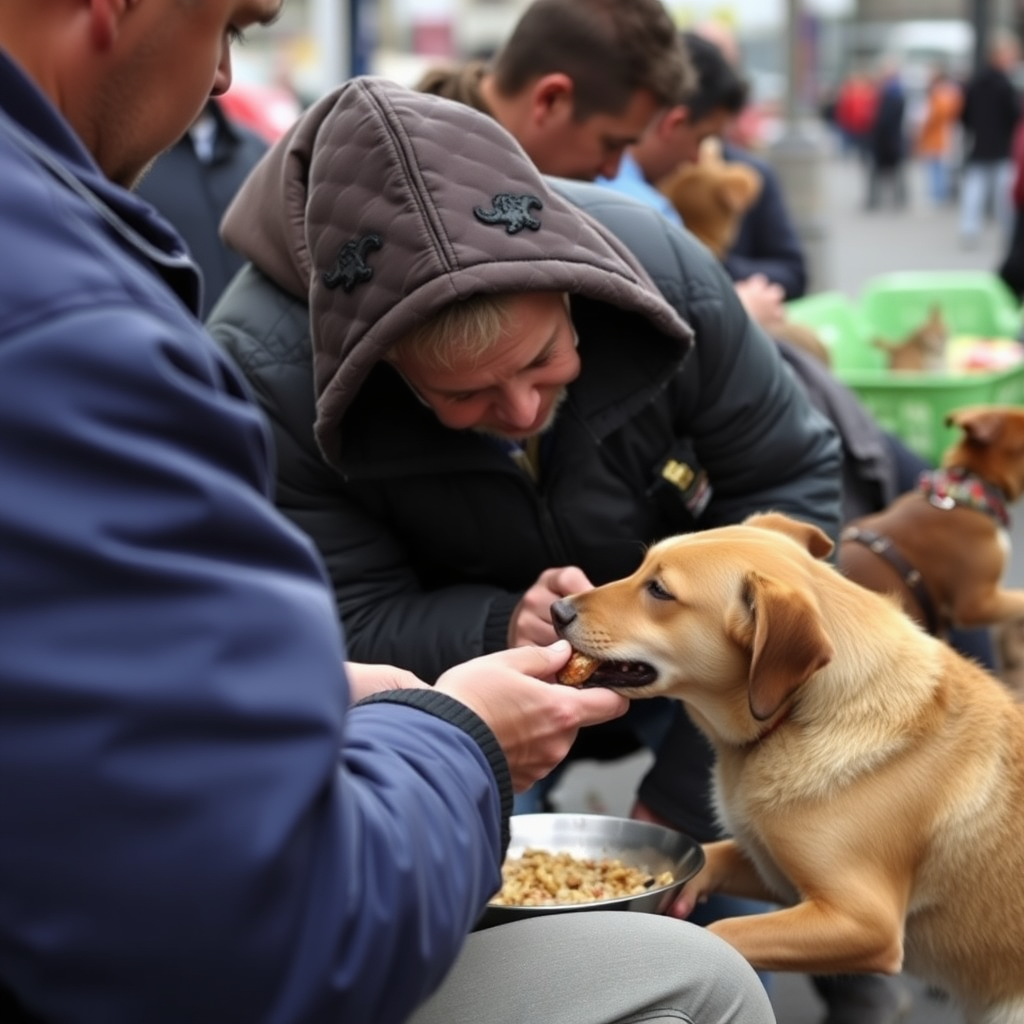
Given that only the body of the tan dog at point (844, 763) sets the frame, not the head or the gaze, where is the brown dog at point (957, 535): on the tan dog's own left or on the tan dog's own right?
on the tan dog's own right

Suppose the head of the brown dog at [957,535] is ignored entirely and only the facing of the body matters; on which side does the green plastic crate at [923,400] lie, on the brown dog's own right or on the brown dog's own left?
on the brown dog's own left

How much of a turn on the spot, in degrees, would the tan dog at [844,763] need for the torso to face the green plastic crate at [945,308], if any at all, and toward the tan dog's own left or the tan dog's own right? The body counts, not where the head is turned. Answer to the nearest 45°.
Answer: approximately 90° to the tan dog's own right

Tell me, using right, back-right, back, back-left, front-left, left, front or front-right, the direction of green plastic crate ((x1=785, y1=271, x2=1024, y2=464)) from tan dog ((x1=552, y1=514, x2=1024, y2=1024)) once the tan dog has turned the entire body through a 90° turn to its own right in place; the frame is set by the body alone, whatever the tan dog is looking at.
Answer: front

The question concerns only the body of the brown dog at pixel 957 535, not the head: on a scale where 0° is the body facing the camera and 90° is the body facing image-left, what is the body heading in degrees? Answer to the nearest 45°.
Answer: approximately 270°

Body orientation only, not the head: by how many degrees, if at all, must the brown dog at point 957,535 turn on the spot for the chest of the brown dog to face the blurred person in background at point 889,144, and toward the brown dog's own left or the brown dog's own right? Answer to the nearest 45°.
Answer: approximately 90° to the brown dog's own left

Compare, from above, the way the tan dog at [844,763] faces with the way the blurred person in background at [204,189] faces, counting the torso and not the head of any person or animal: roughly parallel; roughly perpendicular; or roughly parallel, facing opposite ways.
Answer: roughly perpendicular

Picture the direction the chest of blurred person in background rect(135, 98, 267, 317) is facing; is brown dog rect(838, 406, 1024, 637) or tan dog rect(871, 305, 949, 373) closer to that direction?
the brown dog

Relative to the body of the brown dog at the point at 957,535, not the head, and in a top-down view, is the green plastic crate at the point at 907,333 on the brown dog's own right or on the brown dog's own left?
on the brown dog's own left

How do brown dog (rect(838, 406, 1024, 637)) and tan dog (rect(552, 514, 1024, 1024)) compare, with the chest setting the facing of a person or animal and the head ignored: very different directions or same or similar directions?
very different directions

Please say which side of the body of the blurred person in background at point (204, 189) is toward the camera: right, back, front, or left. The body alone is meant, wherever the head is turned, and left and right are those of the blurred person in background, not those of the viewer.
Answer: front

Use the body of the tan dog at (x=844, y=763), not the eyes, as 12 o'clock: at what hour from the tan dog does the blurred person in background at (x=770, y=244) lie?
The blurred person in background is roughly at 3 o'clock from the tan dog.

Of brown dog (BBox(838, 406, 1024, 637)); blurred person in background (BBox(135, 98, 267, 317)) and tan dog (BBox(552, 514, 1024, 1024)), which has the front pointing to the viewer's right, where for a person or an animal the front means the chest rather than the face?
the brown dog

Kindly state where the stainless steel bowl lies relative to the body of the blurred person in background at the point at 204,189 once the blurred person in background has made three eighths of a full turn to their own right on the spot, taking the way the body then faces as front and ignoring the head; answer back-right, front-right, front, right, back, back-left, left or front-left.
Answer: back-left

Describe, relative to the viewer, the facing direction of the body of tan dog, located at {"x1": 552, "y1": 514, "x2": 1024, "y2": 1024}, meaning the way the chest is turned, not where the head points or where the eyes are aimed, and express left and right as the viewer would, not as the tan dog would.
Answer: facing to the left of the viewer

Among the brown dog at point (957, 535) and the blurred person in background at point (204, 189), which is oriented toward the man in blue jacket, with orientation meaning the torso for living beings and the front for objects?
the blurred person in background
